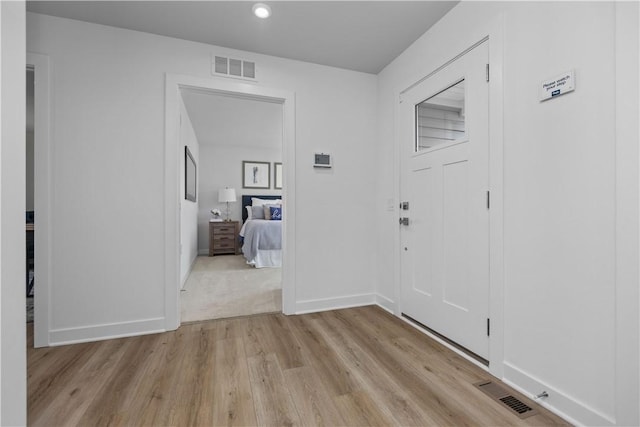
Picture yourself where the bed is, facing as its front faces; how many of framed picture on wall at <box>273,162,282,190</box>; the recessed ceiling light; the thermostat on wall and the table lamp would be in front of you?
2

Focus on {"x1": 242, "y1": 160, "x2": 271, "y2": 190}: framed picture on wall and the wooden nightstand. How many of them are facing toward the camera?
2

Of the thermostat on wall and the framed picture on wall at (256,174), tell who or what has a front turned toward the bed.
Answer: the framed picture on wall

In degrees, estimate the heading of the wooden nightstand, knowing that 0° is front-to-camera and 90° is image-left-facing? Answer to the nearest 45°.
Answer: approximately 0°

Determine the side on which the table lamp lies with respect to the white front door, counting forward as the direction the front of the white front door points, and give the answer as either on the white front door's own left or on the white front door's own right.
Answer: on the white front door's own right

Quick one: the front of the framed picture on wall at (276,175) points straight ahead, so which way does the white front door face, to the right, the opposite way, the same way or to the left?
to the right

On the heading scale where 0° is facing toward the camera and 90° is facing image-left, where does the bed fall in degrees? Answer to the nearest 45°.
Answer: approximately 0°

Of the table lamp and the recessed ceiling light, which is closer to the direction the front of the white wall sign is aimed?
the recessed ceiling light

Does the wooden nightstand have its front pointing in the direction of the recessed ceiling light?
yes

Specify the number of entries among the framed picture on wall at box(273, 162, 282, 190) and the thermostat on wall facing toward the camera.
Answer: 2

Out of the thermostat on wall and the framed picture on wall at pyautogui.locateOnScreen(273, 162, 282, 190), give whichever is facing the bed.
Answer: the framed picture on wall

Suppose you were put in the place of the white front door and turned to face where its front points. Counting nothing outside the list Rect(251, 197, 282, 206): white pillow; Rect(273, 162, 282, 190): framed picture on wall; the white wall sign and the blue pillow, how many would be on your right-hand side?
3

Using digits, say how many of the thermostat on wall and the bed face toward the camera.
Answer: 2
